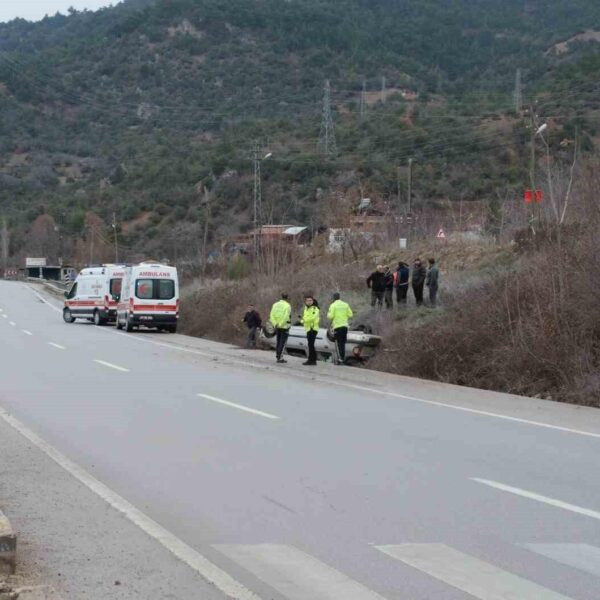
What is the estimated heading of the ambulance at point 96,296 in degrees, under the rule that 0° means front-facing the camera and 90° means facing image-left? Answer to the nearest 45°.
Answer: approximately 135°

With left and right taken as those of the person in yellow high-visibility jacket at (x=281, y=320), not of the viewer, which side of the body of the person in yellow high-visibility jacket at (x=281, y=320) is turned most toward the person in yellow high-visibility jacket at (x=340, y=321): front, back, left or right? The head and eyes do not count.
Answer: right

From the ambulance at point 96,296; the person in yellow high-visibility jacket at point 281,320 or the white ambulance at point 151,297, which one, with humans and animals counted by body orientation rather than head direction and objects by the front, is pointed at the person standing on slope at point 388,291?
the person in yellow high-visibility jacket

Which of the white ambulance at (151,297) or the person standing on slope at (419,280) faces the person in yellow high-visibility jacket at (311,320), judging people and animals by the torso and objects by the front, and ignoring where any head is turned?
the person standing on slope

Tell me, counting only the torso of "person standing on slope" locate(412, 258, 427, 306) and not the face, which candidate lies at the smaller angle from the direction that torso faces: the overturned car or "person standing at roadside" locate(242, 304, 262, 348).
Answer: the overturned car

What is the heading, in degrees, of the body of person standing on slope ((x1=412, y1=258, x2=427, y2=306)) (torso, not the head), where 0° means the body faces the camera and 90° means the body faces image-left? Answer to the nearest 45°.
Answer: approximately 45°

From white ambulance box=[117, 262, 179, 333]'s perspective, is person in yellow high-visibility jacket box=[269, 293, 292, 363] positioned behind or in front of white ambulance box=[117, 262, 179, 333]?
behind

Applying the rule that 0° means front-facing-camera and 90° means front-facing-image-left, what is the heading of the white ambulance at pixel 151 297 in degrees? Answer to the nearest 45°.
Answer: approximately 180°
